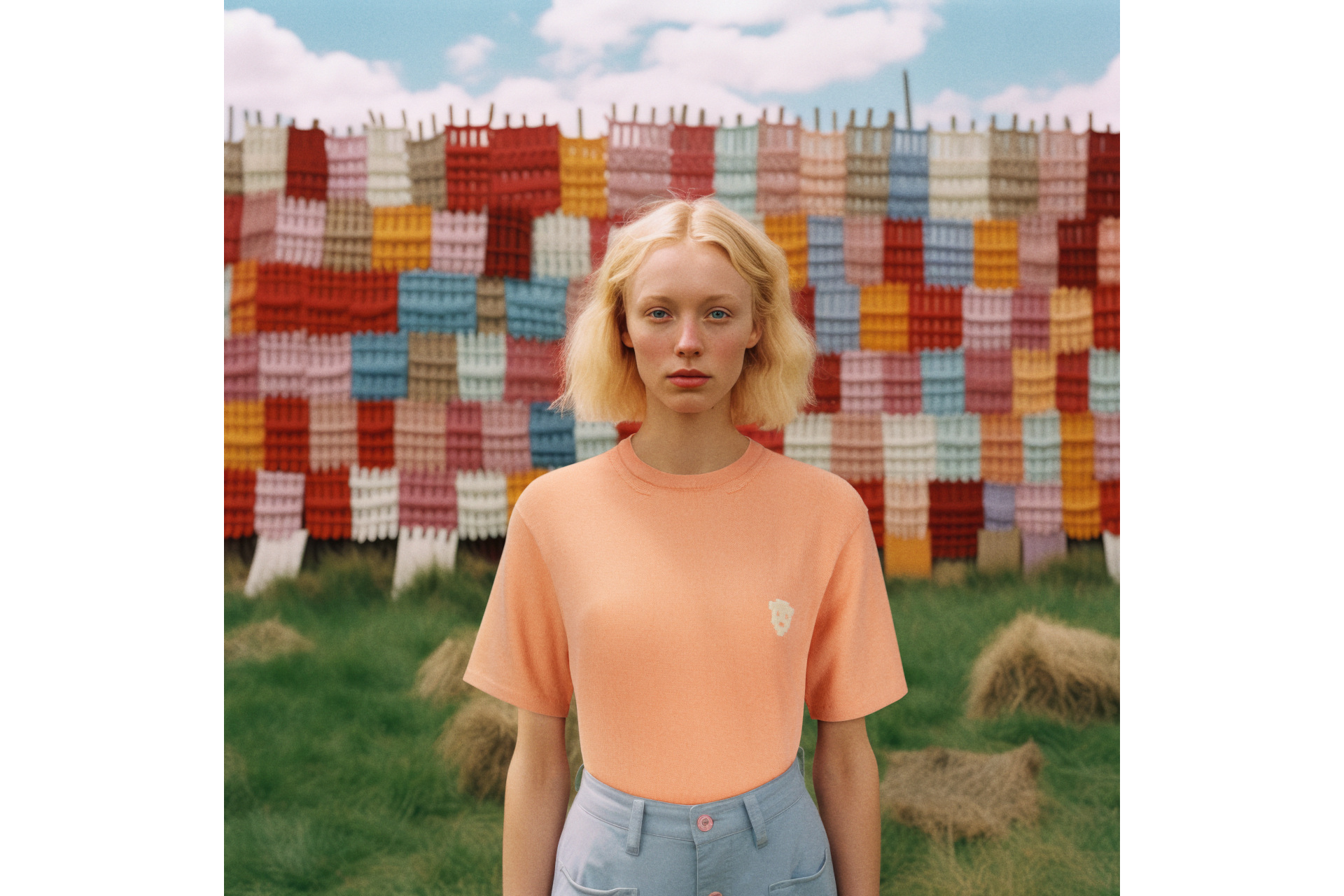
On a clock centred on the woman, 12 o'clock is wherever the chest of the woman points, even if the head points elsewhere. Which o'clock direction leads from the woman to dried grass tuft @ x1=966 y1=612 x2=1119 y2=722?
The dried grass tuft is roughly at 7 o'clock from the woman.

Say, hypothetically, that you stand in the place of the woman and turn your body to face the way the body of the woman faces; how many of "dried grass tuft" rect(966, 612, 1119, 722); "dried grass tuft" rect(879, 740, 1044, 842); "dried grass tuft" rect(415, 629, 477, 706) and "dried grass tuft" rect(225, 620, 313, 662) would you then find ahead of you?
0

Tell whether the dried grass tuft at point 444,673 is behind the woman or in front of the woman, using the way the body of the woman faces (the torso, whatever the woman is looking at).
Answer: behind

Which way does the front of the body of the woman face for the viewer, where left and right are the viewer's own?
facing the viewer

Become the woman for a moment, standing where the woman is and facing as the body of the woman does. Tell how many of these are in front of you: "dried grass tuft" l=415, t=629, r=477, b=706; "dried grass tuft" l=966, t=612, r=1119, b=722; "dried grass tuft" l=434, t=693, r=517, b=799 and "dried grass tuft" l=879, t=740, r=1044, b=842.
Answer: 0

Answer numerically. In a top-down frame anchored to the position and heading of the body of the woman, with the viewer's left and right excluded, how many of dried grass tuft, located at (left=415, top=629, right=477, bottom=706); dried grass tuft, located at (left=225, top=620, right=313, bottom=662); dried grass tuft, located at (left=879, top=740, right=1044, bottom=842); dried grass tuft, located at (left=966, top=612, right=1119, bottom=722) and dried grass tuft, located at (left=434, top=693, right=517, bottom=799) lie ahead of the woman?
0

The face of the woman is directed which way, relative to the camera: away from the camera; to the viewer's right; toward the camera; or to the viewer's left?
toward the camera

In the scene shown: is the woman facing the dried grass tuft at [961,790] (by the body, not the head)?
no

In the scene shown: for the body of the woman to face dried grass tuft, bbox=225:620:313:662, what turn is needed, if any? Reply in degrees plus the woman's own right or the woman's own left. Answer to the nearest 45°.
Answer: approximately 135° to the woman's own right
